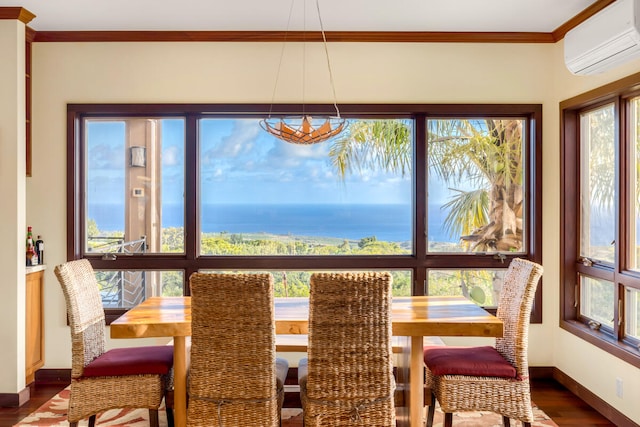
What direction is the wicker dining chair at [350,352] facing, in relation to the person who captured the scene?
facing away from the viewer

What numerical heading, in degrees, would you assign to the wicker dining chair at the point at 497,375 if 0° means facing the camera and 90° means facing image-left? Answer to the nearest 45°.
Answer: approximately 90°

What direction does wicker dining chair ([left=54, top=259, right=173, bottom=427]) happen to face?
to the viewer's right

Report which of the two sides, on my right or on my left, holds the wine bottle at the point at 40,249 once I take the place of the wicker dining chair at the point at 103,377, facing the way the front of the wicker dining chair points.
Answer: on my left

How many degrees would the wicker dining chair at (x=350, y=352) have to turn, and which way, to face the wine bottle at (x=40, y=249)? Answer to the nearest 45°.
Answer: approximately 45° to its left

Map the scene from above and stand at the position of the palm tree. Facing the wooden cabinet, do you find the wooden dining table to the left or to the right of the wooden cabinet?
left

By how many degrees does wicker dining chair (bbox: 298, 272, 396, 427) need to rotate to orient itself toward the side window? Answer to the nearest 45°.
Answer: approximately 45° to its right

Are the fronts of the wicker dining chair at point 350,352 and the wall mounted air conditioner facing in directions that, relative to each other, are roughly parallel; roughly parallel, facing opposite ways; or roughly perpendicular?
roughly perpendicular

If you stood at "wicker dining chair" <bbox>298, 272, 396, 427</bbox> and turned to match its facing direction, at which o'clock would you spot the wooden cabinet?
The wooden cabinet is roughly at 10 o'clock from the wicker dining chair.

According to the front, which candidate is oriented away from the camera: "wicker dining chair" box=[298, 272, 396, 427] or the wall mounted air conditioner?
the wicker dining chair

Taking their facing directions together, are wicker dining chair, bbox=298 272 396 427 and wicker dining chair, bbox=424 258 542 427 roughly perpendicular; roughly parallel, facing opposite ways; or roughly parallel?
roughly perpendicular
